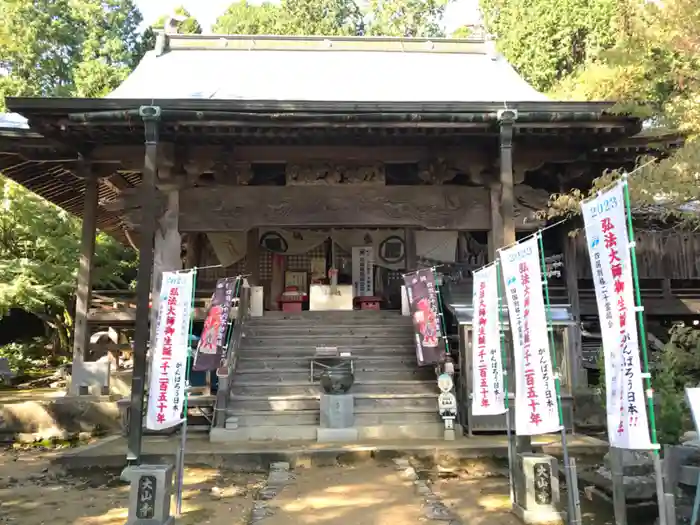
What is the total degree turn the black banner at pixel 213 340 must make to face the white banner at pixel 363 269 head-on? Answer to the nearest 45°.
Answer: approximately 135° to its left

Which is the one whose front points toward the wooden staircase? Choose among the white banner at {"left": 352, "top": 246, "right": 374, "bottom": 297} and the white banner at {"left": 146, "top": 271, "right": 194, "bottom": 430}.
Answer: the white banner at {"left": 352, "top": 246, "right": 374, "bottom": 297}

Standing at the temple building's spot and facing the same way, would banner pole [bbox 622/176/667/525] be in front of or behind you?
in front

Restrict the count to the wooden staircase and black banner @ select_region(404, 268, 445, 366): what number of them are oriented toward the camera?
2

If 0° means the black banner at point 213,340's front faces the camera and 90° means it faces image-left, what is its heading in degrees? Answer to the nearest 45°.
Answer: approximately 0°

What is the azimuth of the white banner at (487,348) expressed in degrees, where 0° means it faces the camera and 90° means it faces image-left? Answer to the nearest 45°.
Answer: approximately 0°

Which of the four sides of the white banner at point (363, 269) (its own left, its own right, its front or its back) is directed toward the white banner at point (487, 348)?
front

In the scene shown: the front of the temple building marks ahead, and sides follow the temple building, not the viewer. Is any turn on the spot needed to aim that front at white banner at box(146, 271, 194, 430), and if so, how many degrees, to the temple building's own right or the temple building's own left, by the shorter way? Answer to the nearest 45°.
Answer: approximately 45° to the temple building's own right

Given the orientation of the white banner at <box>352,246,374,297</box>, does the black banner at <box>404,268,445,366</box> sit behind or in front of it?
in front
